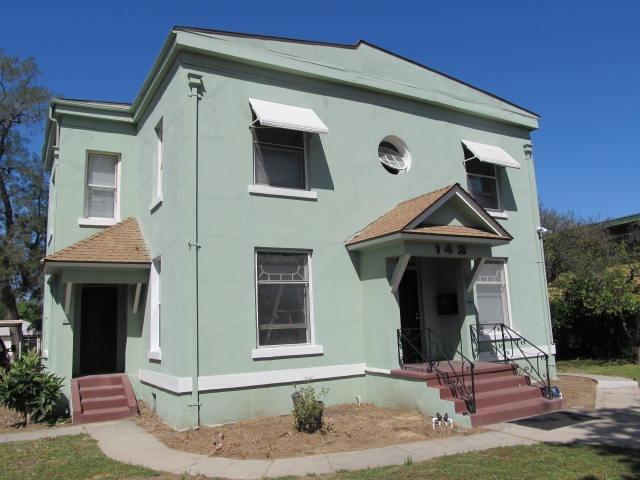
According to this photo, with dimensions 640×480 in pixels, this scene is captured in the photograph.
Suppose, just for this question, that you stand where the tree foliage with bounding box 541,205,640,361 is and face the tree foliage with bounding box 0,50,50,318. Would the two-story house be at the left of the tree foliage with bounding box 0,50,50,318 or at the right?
left

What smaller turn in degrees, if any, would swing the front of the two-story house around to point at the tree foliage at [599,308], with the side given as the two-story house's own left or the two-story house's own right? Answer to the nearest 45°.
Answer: approximately 90° to the two-story house's own left

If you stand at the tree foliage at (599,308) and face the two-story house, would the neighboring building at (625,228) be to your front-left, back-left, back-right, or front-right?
back-right

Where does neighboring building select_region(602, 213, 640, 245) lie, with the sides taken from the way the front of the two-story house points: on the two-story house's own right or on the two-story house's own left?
on the two-story house's own left

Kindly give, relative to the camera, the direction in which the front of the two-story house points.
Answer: facing the viewer and to the right of the viewer

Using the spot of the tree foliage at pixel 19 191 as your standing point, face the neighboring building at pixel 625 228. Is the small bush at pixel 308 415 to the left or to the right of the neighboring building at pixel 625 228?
right

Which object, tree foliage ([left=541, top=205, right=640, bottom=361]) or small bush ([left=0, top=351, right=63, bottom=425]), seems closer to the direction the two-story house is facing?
the tree foliage

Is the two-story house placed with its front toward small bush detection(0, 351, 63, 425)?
no

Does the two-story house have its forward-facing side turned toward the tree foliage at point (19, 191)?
no
